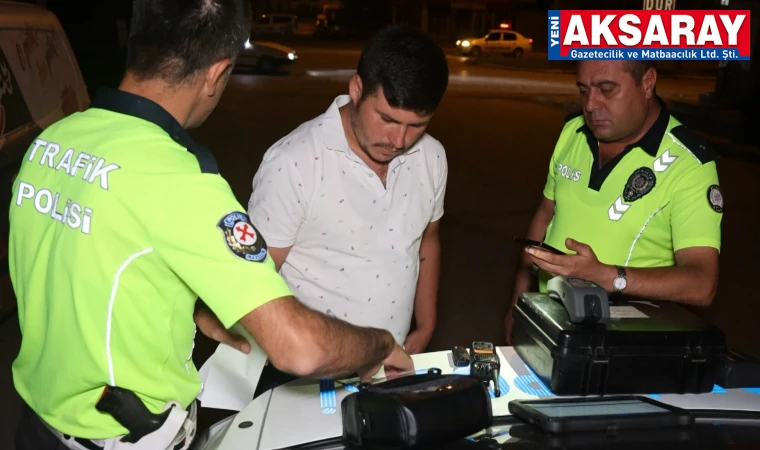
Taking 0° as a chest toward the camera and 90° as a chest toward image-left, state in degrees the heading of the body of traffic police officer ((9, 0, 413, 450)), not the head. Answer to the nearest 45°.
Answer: approximately 225°

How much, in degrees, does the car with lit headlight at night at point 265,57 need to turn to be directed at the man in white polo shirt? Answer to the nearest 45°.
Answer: approximately 90° to its right

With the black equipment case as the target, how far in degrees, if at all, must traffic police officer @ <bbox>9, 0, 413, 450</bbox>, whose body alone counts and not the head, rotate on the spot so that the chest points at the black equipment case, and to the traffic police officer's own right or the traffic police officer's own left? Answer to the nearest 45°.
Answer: approximately 45° to the traffic police officer's own right

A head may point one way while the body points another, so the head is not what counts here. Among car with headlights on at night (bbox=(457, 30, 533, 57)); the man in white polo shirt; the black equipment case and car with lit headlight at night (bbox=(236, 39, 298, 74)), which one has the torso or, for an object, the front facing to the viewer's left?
car with headlights on at night (bbox=(457, 30, 533, 57))

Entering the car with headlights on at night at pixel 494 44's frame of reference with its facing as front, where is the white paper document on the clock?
The white paper document is roughly at 9 o'clock from the car with headlights on at night.

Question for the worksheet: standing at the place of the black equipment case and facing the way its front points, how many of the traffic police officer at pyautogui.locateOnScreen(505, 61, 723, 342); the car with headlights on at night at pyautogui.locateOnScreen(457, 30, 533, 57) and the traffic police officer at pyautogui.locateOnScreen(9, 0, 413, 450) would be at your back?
2

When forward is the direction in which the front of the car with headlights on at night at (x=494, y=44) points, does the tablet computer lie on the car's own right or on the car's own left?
on the car's own left

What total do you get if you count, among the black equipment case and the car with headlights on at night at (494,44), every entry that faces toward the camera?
1

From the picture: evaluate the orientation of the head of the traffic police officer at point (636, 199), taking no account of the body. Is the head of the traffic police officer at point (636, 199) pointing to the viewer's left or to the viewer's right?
to the viewer's left

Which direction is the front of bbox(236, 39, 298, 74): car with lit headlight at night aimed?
to the viewer's right

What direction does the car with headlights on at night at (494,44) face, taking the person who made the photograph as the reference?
facing to the left of the viewer

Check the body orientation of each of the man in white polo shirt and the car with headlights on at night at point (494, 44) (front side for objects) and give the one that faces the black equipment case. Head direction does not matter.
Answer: the man in white polo shirt

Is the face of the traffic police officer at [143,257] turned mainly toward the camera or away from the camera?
away from the camera
